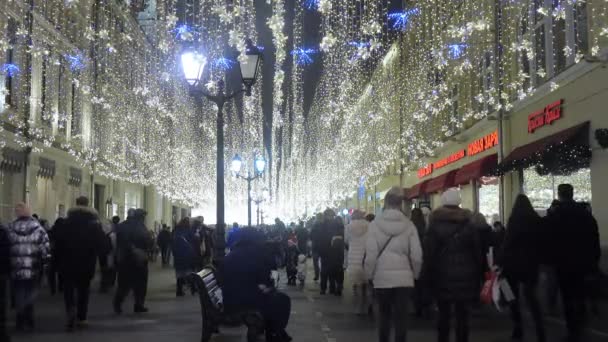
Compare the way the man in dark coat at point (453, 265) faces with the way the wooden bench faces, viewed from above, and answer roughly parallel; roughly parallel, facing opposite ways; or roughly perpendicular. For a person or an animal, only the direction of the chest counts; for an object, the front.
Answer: roughly perpendicular

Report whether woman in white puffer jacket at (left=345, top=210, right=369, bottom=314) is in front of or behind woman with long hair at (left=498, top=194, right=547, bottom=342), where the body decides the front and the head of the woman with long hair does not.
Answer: in front

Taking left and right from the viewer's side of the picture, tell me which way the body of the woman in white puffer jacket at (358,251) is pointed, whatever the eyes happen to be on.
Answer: facing away from the viewer

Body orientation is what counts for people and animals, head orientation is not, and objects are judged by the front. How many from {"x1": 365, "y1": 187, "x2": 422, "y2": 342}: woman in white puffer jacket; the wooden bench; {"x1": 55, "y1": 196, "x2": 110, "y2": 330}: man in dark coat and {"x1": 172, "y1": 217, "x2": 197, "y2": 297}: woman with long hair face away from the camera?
3

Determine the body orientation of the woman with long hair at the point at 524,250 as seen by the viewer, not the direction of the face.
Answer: away from the camera

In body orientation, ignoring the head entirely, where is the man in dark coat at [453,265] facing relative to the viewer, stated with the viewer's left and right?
facing away from the viewer

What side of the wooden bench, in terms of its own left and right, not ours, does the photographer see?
right

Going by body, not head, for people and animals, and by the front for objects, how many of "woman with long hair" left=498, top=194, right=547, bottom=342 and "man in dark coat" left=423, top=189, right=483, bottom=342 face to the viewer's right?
0

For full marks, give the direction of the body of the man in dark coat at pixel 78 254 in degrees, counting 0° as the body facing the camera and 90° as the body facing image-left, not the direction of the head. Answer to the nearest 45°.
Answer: approximately 180°

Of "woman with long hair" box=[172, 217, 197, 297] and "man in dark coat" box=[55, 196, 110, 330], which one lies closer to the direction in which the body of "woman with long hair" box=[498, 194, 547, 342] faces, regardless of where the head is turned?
the woman with long hair

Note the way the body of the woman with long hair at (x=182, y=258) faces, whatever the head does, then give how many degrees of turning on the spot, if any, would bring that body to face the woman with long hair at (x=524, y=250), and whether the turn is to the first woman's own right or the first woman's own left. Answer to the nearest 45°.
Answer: approximately 135° to the first woman's own right

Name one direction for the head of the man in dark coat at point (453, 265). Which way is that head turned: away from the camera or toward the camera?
away from the camera

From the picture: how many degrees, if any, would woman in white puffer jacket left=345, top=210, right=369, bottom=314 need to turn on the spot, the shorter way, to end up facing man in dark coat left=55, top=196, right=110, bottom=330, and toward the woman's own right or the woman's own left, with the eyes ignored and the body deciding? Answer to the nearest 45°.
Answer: approximately 135° to the woman's own left

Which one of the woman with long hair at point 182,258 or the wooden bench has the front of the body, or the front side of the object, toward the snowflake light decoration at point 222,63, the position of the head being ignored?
the woman with long hair

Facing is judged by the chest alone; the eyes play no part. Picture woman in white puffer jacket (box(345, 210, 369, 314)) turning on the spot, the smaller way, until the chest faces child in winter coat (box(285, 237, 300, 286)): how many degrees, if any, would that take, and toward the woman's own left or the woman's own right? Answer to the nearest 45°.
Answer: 0° — they already face them
